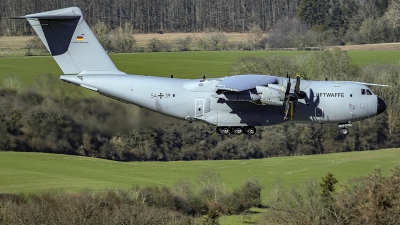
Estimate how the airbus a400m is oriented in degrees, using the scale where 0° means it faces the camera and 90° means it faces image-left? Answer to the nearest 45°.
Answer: approximately 270°
